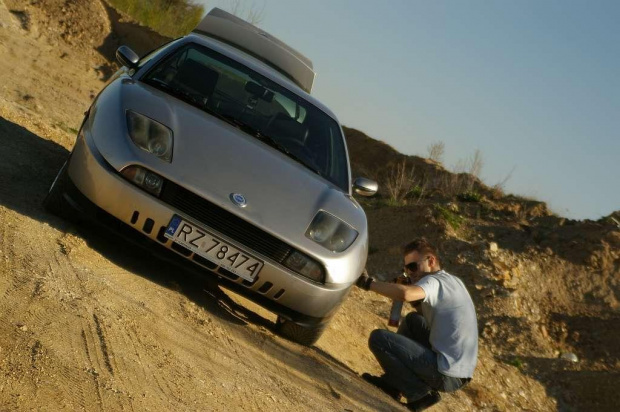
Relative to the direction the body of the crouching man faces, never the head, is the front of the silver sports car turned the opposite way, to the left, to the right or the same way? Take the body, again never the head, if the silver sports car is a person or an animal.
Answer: to the left

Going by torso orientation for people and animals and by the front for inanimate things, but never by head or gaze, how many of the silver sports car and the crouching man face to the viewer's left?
1

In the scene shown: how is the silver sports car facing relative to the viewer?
toward the camera

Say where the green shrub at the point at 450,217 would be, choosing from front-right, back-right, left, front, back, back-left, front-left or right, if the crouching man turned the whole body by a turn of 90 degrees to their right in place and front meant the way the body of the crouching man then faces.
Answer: front

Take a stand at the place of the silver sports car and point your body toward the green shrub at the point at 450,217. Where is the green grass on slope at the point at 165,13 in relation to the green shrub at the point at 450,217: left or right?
left

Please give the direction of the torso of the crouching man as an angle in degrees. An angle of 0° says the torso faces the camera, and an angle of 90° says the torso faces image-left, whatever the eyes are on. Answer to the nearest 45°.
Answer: approximately 90°

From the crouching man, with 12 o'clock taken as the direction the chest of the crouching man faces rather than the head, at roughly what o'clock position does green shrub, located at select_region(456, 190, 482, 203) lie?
The green shrub is roughly at 3 o'clock from the crouching man.

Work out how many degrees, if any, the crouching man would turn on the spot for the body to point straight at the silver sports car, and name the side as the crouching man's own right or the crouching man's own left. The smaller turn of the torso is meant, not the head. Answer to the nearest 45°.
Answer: approximately 45° to the crouching man's own left

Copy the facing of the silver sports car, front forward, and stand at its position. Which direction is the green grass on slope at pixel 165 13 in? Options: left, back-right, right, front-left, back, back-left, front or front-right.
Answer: back

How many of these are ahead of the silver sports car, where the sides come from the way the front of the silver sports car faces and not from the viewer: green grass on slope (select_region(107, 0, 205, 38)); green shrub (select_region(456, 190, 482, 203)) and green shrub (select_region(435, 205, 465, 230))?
0

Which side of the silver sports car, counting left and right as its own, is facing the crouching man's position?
left

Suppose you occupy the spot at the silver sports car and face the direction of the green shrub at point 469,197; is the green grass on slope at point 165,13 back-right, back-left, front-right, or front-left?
front-left

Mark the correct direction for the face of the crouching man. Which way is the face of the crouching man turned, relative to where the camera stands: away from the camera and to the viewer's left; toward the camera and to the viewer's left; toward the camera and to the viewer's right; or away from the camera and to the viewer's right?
toward the camera and to the viewer's left
